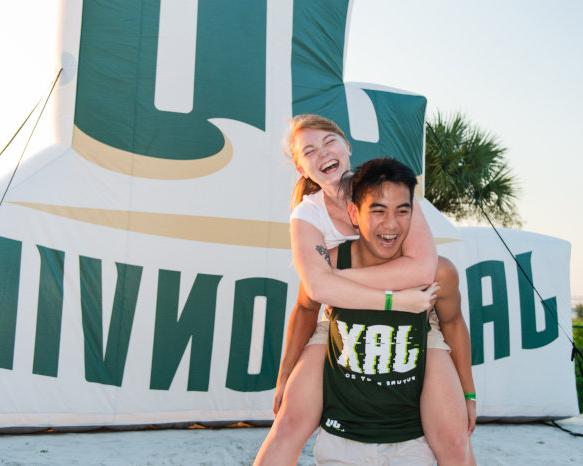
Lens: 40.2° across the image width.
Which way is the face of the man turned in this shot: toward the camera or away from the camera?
toward the camera

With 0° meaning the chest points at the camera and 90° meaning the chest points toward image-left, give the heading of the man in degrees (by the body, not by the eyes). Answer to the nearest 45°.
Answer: approximately 0°

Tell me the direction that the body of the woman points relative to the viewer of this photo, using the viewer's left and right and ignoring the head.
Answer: facing the viewer

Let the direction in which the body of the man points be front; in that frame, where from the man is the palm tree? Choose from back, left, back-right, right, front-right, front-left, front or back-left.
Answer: back

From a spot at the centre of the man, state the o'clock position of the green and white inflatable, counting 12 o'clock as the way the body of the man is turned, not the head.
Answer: The green and white inflatable is roughly at 5 o'clock from the man.

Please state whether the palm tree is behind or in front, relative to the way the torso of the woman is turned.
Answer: behind
